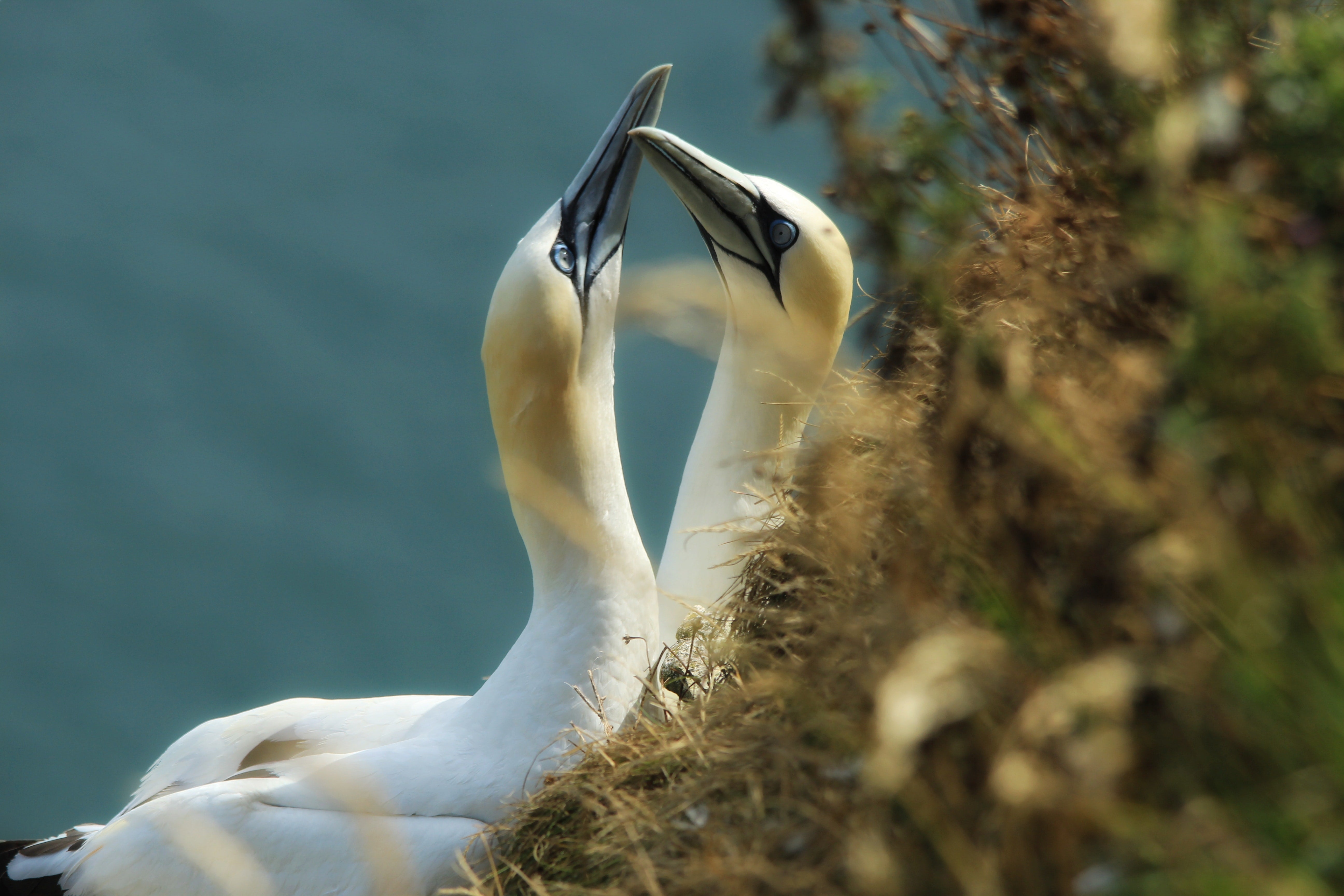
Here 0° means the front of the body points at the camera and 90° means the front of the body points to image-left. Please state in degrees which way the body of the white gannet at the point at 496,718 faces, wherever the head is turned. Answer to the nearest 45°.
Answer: approximately 270°

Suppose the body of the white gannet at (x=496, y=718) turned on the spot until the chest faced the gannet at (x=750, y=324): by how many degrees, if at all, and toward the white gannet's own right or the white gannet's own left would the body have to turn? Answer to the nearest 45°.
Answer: approximately 45° to the white gannet's own left

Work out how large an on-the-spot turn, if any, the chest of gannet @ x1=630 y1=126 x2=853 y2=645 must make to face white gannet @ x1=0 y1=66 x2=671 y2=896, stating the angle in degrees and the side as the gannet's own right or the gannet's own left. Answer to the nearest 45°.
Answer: approximately 45° to the gannet's own left

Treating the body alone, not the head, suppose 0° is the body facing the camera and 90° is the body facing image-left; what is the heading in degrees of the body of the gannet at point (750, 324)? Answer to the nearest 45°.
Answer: approximately 90°

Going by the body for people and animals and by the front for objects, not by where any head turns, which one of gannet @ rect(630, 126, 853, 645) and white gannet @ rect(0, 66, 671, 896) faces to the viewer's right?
the white gannet

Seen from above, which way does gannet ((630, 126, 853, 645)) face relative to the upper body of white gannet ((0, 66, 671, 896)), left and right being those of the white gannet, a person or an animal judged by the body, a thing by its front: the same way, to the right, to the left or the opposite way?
the opposite way

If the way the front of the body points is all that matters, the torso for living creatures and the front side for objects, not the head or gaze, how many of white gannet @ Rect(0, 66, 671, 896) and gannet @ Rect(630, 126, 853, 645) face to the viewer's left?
1
